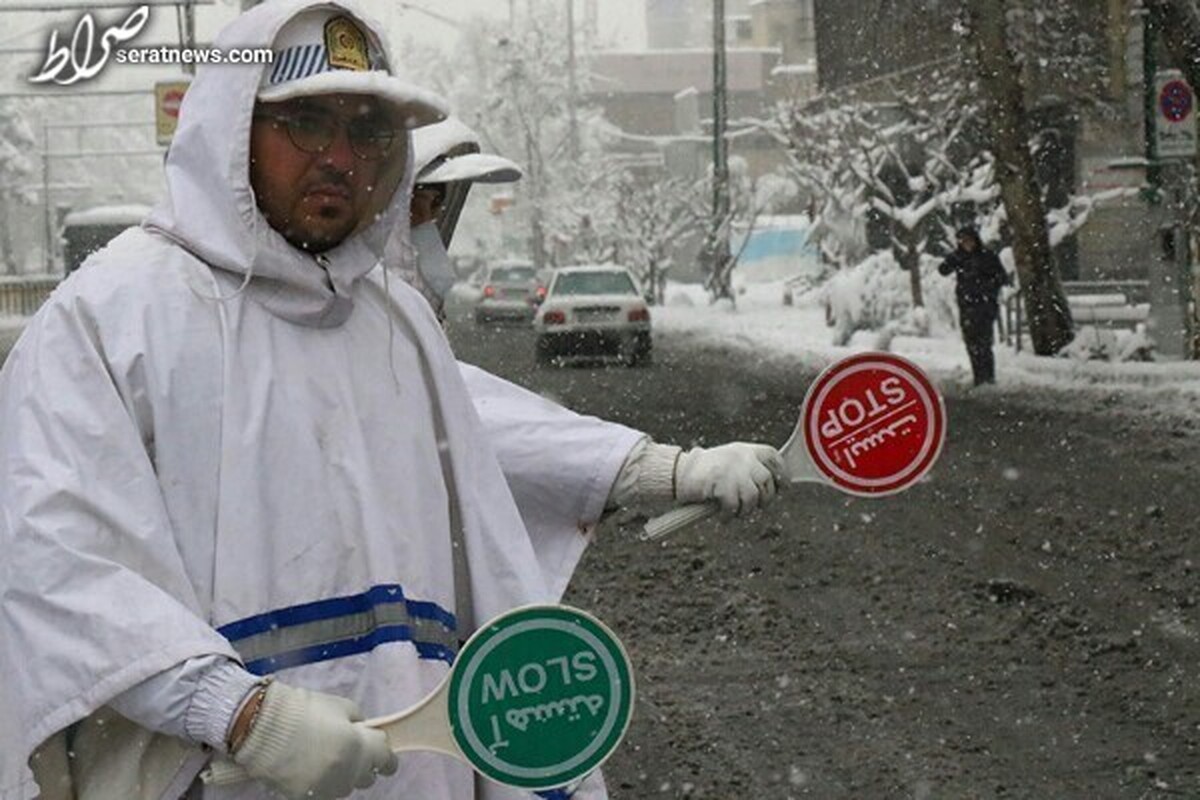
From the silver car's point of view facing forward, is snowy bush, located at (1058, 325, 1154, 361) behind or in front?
behind

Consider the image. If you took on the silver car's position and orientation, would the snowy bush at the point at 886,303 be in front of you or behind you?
behind

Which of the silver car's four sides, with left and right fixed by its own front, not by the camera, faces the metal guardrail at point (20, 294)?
left

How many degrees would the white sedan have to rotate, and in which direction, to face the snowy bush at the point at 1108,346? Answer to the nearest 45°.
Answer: approximately 135° to its right

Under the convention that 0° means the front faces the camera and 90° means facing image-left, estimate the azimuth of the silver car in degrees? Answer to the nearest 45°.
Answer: approximately 180°

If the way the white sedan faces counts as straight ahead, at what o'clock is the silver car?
The silver car is roughly at 12 o'clock from the white sedan.

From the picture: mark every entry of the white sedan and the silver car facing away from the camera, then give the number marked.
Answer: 2

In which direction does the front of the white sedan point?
away from the camera
